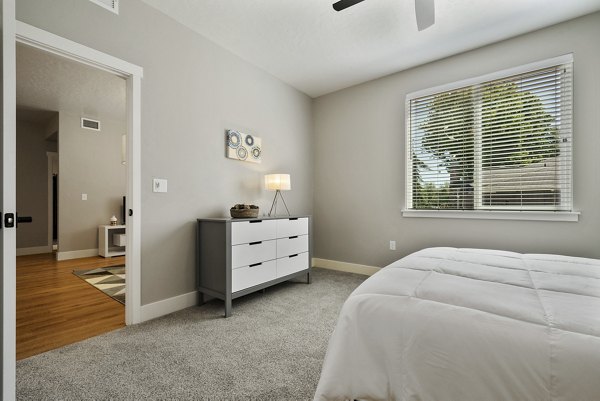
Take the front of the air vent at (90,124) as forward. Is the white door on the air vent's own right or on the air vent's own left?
on the air vent's own right

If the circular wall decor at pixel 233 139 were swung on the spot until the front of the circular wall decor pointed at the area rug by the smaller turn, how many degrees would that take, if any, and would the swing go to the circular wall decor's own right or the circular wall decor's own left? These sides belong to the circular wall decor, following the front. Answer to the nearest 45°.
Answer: approximately 180°

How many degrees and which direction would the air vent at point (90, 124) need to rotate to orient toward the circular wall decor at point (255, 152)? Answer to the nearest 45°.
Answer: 0° — it already faces it

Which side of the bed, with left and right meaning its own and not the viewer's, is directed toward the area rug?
front

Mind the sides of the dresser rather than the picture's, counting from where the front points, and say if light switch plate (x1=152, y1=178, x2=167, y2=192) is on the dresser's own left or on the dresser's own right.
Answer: on the dresser's own right

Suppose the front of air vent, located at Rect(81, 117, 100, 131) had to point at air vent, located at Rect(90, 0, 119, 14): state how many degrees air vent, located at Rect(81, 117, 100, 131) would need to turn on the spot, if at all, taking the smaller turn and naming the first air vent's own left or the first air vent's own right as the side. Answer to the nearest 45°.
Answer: approximately 45° to the first air vent's own right

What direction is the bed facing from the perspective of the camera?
to the viewer's left
